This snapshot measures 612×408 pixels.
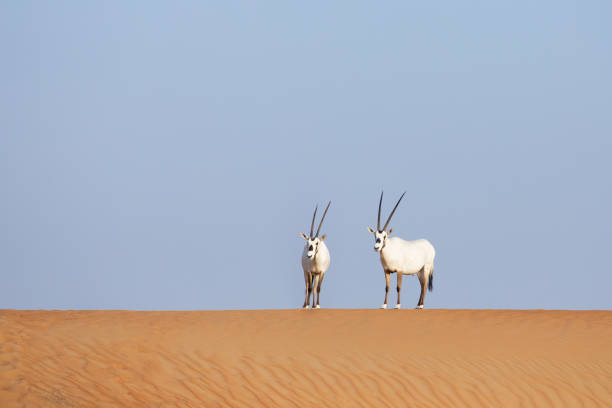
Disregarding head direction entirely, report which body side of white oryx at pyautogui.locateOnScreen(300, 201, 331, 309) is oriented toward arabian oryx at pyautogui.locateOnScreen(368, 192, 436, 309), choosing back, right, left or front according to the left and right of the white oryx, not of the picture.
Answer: left

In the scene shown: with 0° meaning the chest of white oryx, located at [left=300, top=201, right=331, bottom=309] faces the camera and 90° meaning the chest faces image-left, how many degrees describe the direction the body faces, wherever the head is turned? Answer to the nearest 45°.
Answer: approximately 0°
